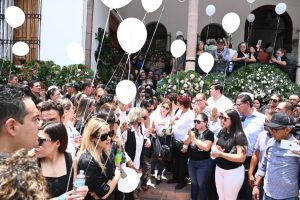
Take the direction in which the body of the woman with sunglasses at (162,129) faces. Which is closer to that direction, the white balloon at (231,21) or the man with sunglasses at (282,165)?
the man with sunglasses

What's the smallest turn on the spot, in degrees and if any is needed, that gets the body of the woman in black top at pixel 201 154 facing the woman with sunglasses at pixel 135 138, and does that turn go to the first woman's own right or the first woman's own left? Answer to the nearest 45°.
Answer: approximately 45° to the first woman's own right

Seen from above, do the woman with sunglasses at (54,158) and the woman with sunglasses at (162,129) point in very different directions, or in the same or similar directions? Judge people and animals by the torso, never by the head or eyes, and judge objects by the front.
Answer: same or similar directions

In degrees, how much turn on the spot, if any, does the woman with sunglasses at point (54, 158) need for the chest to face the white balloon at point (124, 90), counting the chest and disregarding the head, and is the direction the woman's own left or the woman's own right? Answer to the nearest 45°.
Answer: approximately 180°

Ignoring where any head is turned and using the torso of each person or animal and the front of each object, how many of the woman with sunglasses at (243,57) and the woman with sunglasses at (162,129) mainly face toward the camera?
2

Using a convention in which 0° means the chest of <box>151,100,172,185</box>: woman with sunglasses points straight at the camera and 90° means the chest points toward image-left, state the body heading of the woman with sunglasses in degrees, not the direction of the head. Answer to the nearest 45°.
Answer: approximately 0°

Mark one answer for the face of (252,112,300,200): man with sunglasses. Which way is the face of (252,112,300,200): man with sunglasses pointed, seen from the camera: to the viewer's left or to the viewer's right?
to the viewer's left

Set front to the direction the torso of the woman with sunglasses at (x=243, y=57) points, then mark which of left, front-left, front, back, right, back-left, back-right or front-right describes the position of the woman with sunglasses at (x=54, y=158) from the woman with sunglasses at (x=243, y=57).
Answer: front

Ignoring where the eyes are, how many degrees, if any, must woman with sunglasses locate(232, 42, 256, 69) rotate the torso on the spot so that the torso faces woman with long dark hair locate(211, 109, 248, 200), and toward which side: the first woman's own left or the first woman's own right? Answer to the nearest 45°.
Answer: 0° — they already face them

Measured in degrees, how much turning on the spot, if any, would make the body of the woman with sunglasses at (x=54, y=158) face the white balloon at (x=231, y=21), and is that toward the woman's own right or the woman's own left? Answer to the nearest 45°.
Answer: approximately 180°

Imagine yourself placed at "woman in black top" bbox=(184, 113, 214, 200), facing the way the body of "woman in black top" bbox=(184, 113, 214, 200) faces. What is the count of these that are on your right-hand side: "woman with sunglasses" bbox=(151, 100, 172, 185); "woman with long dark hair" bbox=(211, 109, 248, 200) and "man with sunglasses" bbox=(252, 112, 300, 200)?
1

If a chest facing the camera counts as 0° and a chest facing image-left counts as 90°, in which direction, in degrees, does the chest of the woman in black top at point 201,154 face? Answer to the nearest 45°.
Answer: approximately 45°

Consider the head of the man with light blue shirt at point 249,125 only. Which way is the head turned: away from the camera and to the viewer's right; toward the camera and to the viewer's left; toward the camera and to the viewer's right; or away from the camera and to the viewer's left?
toward the camera and to the viewer's left
